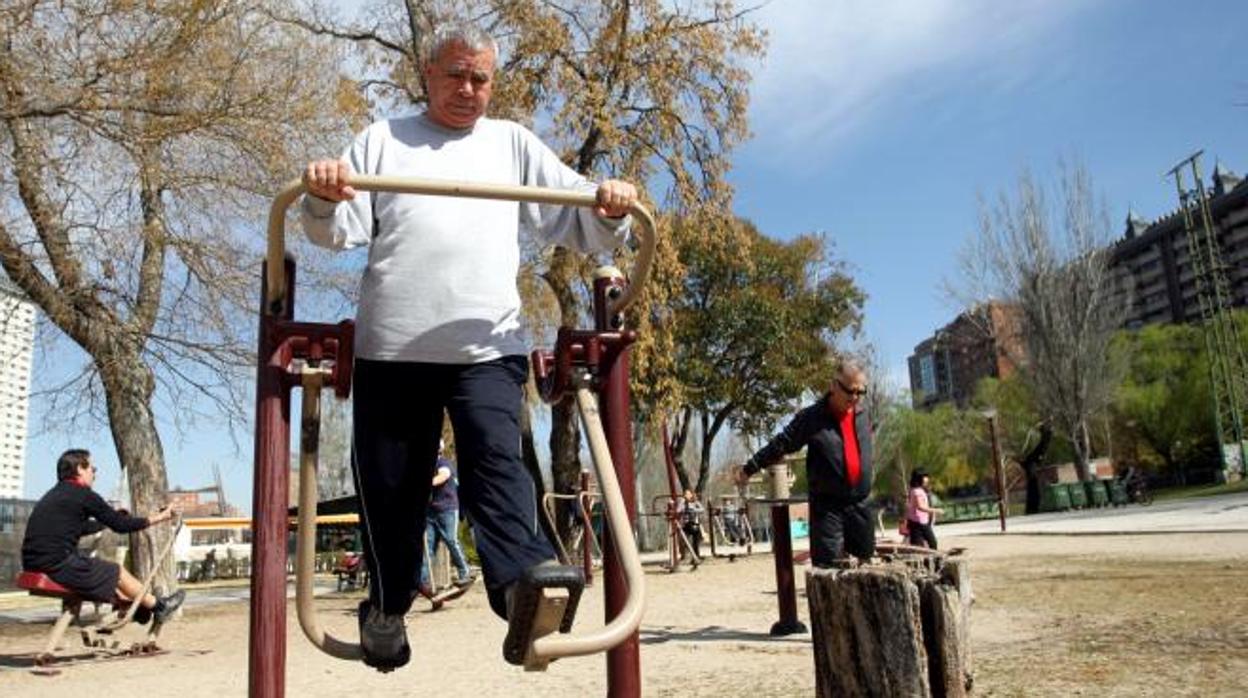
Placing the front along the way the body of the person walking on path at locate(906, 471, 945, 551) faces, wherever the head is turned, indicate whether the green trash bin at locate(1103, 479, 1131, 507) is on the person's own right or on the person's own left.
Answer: on the person's own left

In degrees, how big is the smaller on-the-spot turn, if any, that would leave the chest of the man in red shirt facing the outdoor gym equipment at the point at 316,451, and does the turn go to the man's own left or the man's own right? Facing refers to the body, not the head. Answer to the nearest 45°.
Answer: approximately 45° to the man's own right

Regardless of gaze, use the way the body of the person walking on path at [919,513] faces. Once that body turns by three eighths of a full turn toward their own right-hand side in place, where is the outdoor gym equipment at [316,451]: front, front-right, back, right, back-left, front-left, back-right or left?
front-left

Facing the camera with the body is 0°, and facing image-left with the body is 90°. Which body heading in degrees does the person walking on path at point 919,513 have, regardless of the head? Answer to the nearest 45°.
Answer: approximately 270°

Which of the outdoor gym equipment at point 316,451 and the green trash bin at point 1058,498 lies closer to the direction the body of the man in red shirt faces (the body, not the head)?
the outdoor gym equipment

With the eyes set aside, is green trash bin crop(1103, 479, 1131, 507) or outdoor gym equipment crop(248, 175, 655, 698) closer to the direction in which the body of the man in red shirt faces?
the outdoor gym equipment

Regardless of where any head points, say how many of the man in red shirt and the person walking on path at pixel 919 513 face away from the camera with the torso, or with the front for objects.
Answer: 0

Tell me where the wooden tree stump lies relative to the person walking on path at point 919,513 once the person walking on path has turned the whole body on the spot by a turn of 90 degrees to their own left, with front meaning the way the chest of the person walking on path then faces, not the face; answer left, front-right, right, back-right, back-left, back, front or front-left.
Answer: back

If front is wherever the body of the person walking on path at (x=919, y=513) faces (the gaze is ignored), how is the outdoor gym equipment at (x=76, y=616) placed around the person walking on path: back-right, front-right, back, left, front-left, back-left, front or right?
back-right

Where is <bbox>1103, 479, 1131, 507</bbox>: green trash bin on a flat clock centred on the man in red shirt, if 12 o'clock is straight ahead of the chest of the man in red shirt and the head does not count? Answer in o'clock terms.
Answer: The green trash bin is roughly at 8 o'clock from the man in red shirt.
